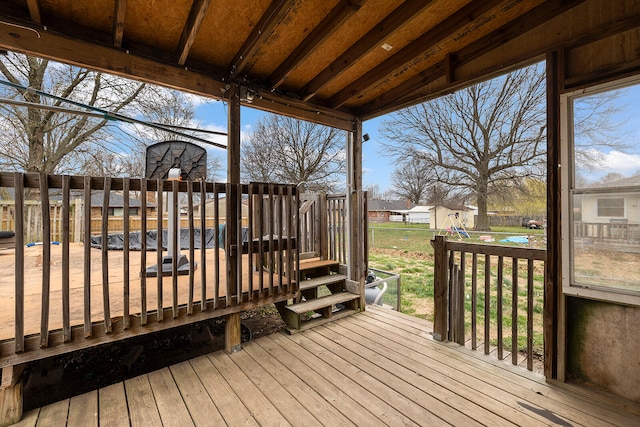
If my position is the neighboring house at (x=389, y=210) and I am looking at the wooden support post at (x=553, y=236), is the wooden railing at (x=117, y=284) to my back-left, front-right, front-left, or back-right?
front-right

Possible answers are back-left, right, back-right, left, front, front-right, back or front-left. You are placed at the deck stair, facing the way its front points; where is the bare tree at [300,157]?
back-left

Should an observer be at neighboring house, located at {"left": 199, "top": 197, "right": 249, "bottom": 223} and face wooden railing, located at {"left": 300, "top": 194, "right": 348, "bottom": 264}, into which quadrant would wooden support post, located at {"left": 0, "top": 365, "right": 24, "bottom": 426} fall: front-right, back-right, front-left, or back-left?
front-right

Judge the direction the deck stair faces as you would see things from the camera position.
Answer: facing the viewer and to the right of the viewer

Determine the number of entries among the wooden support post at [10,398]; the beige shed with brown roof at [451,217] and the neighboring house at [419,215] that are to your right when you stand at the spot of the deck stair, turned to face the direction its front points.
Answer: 1

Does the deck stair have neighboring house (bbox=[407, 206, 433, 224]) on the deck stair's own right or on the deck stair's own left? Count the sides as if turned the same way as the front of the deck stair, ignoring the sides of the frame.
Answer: on the deck stair's own left

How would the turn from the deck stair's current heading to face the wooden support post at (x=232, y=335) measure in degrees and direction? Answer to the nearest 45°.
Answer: approximately 90° to its right

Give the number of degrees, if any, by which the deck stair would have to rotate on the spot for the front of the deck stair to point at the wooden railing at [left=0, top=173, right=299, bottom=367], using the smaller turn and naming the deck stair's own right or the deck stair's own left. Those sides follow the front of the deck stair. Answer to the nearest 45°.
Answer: approximately 90° to the deck stair's own right
